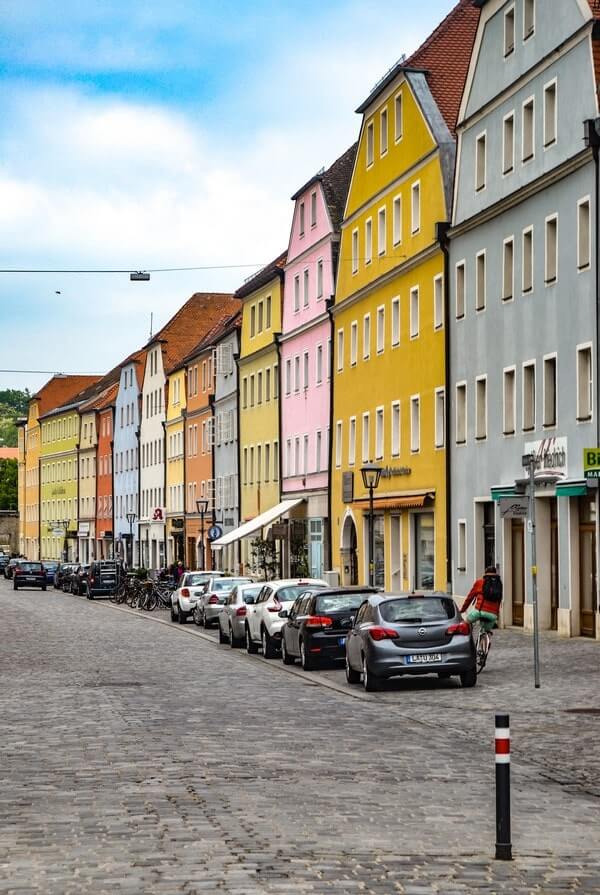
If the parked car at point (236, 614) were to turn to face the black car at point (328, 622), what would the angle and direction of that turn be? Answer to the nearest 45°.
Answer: approximately 180°

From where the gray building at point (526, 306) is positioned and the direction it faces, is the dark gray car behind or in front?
in front

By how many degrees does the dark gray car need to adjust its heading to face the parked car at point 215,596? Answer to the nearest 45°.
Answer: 0° — it already faces it

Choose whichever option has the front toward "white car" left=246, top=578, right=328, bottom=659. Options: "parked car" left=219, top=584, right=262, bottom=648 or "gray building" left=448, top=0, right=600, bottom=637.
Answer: the gray building

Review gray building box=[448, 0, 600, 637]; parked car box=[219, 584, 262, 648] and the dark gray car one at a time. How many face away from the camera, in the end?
2

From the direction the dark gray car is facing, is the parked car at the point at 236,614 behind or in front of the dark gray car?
in front

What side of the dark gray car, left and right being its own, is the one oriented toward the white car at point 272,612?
front

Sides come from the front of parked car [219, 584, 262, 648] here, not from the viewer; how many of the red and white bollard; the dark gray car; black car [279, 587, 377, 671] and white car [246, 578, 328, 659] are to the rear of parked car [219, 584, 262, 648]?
4

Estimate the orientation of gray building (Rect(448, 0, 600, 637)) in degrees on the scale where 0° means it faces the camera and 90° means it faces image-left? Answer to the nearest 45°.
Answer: approximately 45°

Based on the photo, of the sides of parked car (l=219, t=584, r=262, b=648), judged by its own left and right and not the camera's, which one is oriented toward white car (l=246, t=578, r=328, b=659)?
back

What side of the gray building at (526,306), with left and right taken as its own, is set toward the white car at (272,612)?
front

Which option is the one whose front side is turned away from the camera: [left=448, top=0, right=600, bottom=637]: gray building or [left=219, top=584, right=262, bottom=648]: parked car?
the parked car

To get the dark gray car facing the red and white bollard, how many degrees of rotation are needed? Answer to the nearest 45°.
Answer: approximately 180°

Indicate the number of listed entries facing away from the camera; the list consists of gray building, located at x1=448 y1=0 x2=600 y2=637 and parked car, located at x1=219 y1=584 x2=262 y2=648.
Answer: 1

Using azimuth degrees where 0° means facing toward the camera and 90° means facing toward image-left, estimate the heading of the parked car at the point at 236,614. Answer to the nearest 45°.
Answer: approximately 180°

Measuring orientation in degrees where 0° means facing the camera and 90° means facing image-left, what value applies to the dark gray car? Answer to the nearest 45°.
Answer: approximately 180°
